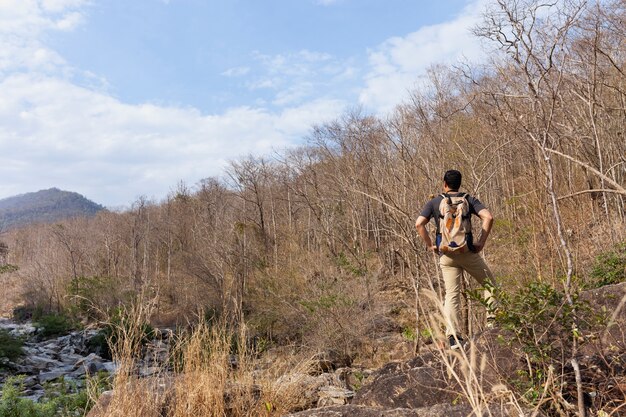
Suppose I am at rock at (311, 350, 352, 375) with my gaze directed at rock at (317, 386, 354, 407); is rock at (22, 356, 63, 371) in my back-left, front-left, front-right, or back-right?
back-right

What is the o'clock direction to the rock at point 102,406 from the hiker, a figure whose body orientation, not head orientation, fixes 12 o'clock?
The rock is roughly at 8 o'clock from the hiker.

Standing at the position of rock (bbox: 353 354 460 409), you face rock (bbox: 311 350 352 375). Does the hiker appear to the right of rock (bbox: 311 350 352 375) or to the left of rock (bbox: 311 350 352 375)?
right

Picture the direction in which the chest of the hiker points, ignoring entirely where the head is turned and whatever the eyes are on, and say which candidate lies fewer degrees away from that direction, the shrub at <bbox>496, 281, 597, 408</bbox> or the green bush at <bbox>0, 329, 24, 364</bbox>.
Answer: the green bush

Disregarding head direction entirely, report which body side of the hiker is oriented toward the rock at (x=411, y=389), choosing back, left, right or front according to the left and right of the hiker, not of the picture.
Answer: back

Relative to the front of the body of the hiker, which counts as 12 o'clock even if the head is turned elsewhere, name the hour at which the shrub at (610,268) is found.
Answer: The shrub is roughly at 1 o'clock from the hiker.

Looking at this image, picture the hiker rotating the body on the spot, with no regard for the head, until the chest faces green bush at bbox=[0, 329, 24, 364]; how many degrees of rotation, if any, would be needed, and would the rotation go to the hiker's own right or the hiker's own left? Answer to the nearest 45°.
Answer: approximately 45° to the hiker's own left

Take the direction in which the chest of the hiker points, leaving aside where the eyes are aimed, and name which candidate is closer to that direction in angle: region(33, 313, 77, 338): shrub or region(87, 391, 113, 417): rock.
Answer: the shrub

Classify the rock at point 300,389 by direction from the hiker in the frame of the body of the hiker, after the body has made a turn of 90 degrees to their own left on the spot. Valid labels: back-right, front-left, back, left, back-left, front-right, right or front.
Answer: front

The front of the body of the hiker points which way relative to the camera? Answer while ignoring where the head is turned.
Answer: away from the camera
